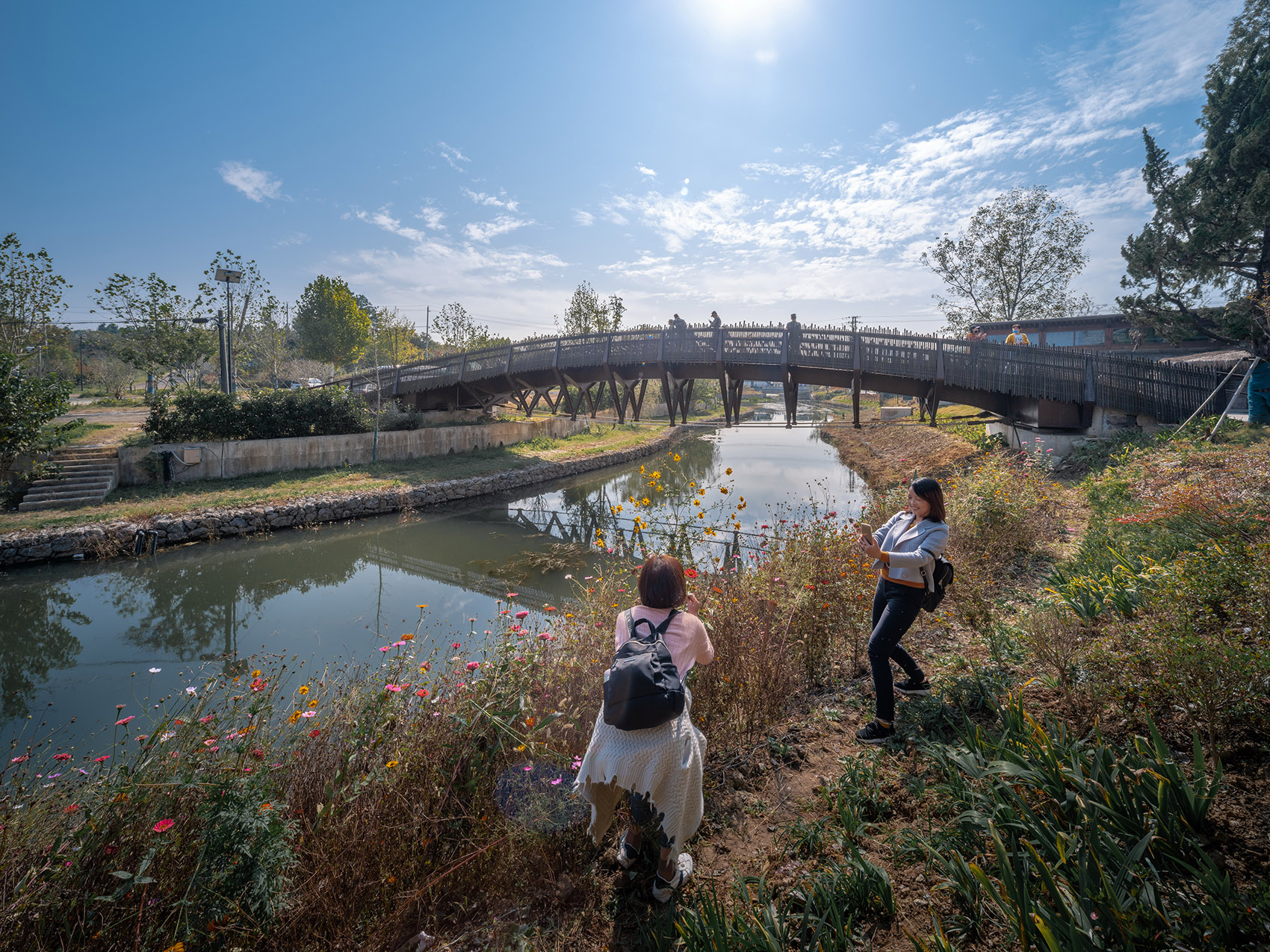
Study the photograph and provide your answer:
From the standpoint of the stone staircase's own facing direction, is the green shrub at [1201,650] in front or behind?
in front

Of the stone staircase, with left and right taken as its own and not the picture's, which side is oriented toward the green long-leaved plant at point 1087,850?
front

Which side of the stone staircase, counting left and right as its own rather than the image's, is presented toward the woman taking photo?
front

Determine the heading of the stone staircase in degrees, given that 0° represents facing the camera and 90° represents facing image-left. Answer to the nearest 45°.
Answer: approximately 0°

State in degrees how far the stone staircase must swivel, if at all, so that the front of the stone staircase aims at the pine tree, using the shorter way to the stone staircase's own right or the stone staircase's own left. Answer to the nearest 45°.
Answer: approximately 45° to the stone staircase's own left

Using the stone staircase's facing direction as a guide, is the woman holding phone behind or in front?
in front

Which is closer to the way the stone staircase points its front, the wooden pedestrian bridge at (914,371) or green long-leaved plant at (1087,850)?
the green long-leaved plant

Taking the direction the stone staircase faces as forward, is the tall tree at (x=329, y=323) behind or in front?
behind

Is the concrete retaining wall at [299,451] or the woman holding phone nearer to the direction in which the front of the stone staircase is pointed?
the woman holding phone

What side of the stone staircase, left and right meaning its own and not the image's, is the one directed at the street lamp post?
back
